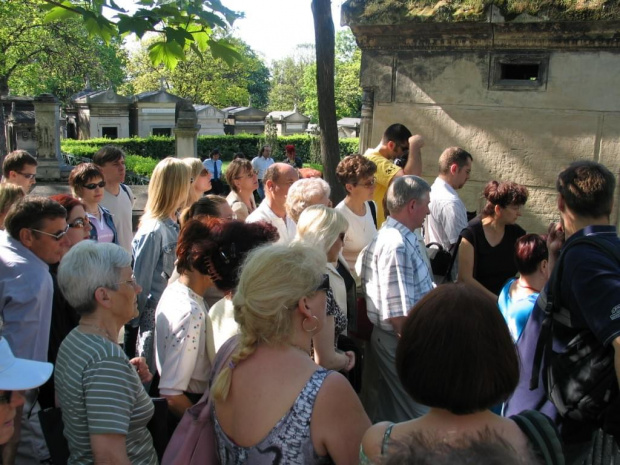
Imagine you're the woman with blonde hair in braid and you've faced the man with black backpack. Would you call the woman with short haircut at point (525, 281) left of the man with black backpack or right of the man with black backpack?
left

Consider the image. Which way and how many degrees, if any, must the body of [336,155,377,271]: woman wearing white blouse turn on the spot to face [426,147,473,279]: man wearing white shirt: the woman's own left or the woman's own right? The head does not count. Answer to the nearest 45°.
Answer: approximately 90° to the woman's own left

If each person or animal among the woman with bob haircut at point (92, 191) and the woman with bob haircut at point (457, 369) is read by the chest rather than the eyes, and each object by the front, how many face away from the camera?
1

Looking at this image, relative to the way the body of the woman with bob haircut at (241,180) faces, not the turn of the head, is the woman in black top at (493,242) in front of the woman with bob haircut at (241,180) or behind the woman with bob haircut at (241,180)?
in front

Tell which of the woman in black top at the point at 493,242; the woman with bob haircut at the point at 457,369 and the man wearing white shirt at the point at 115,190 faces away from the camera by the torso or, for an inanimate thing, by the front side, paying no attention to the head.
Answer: the woman with bob haircut at the point at 457,369

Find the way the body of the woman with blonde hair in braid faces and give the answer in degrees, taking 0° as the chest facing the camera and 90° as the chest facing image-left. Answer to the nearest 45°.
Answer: approximately 225°

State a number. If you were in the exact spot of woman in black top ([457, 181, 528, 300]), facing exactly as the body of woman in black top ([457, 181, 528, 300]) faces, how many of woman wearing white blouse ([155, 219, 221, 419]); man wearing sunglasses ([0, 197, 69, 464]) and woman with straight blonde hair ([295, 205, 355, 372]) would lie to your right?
3

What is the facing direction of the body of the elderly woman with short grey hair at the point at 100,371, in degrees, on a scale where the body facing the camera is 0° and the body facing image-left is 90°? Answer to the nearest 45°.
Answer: approximately 270°

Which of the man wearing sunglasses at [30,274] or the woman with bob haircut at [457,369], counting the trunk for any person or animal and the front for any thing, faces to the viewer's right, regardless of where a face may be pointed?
the man wearing sunglasses

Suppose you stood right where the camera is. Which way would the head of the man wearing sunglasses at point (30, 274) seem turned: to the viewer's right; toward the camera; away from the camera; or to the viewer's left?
to the viewer's right

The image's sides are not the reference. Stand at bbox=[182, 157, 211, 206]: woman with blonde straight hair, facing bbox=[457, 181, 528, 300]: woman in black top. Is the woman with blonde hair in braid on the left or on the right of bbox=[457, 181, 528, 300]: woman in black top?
right

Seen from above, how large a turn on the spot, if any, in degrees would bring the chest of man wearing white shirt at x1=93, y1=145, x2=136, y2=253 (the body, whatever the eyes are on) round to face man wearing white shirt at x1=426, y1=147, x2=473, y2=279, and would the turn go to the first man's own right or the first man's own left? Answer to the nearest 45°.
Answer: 0° — they already face them

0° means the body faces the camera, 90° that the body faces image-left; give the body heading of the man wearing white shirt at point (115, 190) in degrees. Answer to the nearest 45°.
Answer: approximately 315°

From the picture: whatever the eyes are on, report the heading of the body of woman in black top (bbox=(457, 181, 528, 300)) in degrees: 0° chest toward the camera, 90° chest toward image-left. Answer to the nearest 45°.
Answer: approximately 315°
